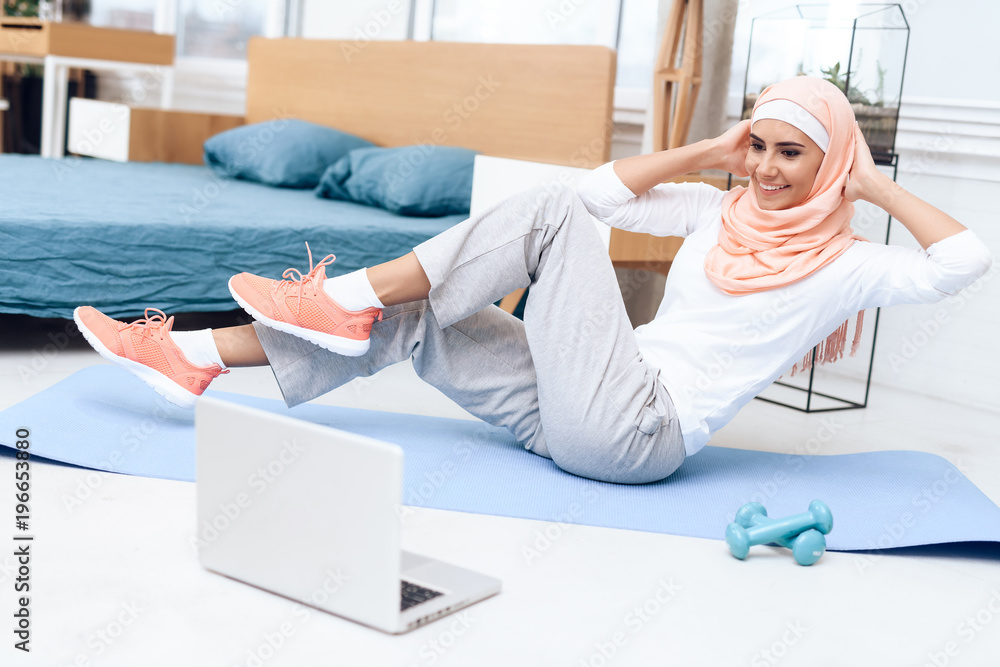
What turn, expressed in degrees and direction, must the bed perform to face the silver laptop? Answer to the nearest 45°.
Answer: approximately 45° to its left

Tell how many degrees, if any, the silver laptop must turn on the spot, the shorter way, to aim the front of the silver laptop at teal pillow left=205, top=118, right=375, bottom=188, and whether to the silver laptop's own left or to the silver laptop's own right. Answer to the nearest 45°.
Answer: approximately 45° to the silver laptop's own left

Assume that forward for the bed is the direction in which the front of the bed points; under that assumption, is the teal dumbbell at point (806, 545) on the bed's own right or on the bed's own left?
on the bed's own left

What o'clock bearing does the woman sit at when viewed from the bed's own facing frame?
The woman is roughly at 10 o'clock from the bed.

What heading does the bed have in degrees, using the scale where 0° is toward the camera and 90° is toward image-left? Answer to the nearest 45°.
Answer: approximately 45°

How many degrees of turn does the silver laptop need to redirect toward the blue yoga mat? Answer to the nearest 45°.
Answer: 0° — it already faces it

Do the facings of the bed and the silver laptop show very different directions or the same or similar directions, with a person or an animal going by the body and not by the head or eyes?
very different directions

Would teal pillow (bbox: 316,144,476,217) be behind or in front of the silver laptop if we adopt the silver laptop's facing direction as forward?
in front

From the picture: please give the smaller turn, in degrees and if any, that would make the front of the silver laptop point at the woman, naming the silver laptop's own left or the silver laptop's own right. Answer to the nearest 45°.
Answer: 0° — it already faces them
